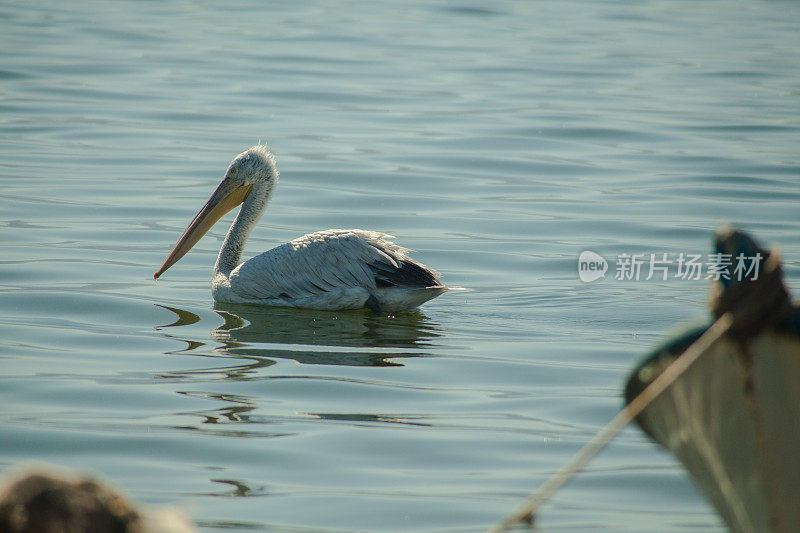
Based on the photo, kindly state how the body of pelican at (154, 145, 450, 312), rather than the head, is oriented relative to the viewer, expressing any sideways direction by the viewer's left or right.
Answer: facing to the left of the viewer
